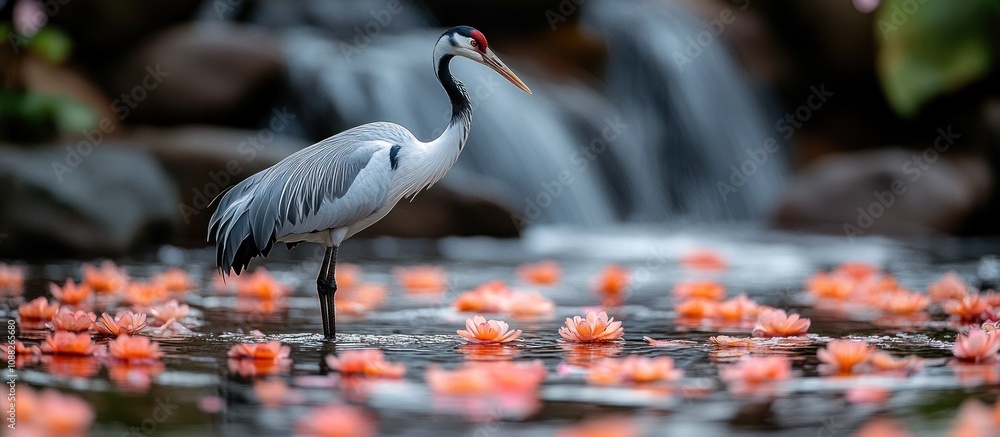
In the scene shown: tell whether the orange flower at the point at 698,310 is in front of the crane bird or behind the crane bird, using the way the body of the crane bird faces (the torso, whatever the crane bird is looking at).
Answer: in front

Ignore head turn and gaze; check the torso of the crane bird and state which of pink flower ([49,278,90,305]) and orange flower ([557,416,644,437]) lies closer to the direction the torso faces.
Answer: the orange flower

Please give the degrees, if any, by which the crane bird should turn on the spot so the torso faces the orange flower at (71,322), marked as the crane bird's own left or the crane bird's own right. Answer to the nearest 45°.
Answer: approximately 180°

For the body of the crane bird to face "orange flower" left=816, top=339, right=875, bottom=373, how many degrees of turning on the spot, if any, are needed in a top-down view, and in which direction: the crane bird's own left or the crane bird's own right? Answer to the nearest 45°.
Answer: approximately 45° to the crane bird's own right

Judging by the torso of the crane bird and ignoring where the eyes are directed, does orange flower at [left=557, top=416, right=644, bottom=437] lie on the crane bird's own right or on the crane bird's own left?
on the crane bird's own right

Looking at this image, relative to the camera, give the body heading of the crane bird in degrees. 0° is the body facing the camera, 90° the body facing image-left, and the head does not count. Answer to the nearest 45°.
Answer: approximately 270°

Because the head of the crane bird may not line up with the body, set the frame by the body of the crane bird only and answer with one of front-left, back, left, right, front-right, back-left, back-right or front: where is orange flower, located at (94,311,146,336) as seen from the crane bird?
back

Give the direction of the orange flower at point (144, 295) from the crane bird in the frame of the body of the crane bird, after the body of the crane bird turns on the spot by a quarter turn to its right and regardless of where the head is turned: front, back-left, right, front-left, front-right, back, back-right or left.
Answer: back-right

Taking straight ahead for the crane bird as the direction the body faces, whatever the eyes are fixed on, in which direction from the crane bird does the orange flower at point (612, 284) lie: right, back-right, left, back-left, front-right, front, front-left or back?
front-left

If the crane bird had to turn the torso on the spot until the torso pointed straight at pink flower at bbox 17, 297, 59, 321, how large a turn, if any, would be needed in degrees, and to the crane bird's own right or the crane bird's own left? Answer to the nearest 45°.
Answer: approximately 180°

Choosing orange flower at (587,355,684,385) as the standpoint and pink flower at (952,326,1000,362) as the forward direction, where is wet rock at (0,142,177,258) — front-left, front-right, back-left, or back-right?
back-left
